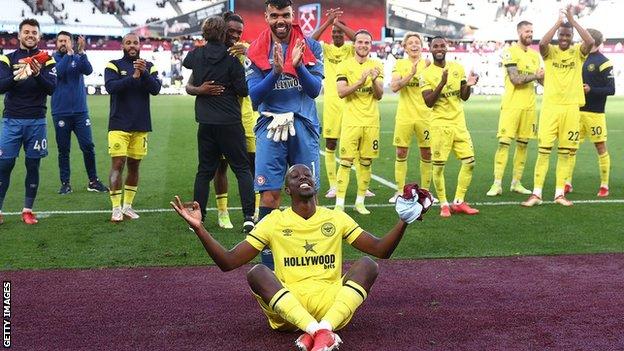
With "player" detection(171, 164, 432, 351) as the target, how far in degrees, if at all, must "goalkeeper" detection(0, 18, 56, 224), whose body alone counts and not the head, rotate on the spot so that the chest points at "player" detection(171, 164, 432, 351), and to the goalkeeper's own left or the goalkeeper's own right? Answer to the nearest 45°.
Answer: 0° — they already face them

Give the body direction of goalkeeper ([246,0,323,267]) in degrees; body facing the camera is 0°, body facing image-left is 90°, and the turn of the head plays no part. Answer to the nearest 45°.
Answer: approximately 0°

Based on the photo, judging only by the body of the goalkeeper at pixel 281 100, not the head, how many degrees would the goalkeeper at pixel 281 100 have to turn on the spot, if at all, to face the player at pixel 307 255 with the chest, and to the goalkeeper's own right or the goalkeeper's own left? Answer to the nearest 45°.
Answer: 0° — they already face them

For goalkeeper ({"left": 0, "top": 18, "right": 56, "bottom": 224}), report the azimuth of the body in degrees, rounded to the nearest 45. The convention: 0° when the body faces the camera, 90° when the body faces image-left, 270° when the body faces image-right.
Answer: approximately 0°

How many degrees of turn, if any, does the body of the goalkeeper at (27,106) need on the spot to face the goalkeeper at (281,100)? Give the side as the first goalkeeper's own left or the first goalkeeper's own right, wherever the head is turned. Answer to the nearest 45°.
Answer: approximately 45° to the first goalkeeper's own left

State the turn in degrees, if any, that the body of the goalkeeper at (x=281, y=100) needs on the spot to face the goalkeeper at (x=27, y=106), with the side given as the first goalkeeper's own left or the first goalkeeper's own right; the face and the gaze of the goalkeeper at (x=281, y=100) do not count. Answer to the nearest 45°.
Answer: approximately 135° to the first goalkeeper's own right
